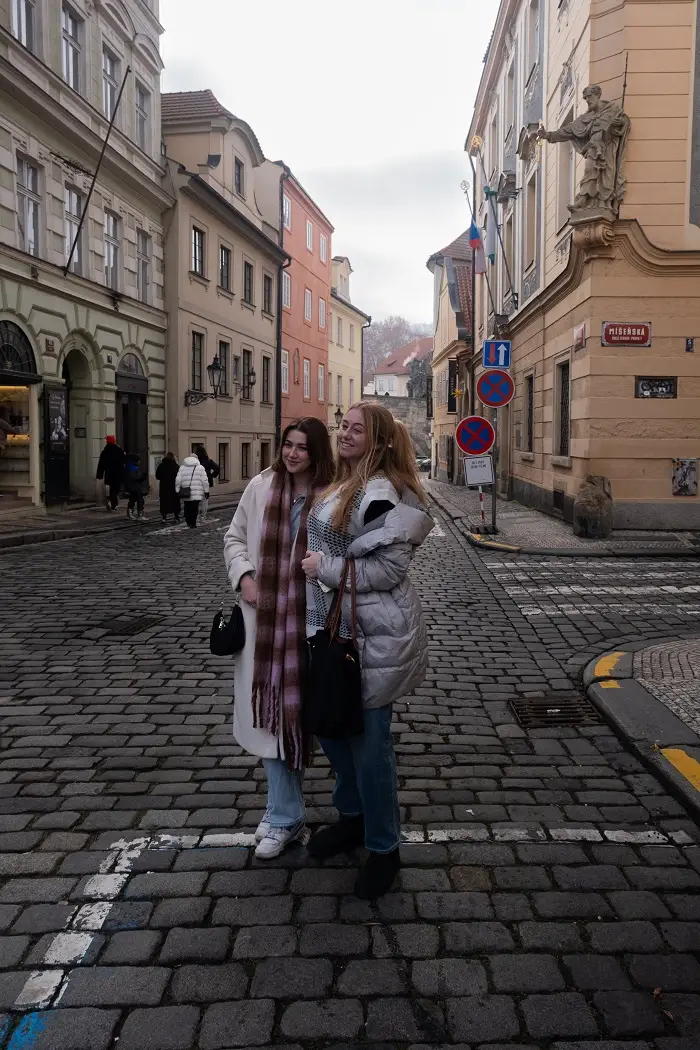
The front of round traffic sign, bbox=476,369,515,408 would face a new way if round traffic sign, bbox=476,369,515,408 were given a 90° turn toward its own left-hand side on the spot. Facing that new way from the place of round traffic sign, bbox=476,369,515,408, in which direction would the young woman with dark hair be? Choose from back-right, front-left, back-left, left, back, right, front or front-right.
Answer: right

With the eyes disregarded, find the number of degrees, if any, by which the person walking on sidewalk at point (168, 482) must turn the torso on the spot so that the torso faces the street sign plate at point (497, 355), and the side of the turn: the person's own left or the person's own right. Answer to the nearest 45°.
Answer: approximately 135° to the person's own right

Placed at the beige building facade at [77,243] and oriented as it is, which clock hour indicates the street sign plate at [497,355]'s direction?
The street sign plate is roughly at 12 o'clock from the beige building facade.

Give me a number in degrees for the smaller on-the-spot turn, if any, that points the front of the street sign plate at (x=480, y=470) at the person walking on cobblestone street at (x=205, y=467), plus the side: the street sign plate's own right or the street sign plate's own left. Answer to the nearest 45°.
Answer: approximately 135° to the street sign plate's own right

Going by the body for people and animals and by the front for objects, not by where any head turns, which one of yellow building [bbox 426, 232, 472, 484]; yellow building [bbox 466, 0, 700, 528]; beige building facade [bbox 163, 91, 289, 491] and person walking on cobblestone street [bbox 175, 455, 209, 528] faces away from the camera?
the person walking on cobblestone street

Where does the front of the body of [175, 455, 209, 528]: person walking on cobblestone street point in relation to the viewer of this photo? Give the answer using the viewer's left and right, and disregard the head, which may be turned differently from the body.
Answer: facing away from the viewer

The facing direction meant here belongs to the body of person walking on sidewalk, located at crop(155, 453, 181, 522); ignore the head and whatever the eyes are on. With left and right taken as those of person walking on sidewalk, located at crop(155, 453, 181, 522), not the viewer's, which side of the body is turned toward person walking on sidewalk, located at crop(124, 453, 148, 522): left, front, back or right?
left

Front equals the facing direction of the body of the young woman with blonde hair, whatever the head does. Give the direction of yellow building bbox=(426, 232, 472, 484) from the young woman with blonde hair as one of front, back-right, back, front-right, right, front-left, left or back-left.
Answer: back-right

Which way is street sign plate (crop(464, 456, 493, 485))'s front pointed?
toward the camera

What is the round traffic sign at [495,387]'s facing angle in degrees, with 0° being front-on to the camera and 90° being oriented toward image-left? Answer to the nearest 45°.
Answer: approximately 0°

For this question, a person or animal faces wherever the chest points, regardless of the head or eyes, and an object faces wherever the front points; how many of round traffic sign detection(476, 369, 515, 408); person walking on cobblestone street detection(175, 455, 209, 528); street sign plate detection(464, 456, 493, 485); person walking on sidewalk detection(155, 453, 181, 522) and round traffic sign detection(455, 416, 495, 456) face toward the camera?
3

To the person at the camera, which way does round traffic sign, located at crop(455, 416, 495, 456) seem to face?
facing the viewer

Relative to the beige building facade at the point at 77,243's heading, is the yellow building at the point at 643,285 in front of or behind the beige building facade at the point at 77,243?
in front

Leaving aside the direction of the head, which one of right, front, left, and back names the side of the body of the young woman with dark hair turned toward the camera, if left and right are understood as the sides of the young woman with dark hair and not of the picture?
front

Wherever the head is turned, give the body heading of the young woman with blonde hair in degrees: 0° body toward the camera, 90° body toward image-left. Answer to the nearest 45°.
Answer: approximately 45°

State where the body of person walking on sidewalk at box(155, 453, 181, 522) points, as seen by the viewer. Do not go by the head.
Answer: away from the camera
